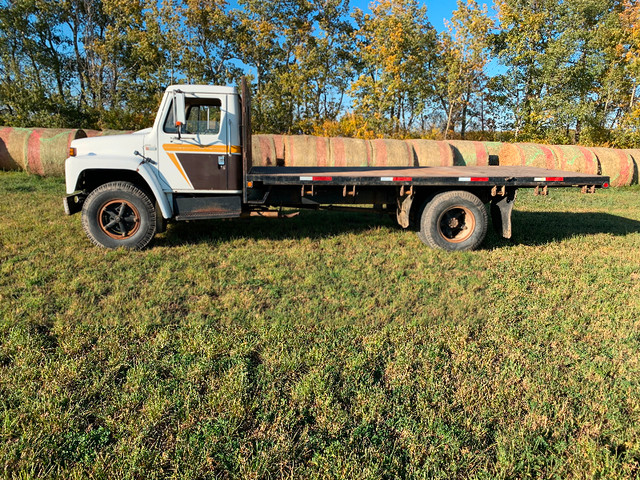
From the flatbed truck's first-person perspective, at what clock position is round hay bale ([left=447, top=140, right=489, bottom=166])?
The round hay bale is roughly at 4 o'clock from the flatbed truck.

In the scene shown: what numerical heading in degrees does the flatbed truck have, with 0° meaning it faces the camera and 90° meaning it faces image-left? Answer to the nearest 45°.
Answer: approximately 90°

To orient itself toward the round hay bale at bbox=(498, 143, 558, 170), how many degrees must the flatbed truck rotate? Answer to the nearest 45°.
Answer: approximately 135° to its right

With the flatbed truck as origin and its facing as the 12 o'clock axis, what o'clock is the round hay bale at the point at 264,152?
The round hay bale is roughly at 3 o'clock from the flatbed truck.

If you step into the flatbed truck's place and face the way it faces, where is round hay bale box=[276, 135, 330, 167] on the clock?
The round hay bale is roughly at 3 o'clock from the flatbed truck.

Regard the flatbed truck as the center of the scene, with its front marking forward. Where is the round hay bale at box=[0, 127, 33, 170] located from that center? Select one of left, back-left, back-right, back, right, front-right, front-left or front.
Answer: front-right

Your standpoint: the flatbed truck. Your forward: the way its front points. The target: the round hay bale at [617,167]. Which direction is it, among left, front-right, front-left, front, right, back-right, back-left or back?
back-right

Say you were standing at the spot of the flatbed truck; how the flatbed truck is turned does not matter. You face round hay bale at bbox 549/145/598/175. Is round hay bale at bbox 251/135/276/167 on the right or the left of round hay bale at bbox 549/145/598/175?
left
